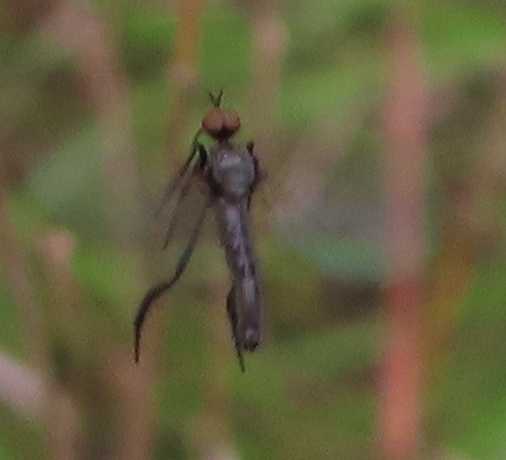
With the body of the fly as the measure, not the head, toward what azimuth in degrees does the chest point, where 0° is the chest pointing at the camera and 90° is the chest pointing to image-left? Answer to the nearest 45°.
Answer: approximately 180°
